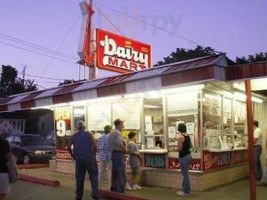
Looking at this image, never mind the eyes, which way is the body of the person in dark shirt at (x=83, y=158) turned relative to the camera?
away from the camera

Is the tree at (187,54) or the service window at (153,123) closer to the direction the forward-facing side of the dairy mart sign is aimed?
the service window

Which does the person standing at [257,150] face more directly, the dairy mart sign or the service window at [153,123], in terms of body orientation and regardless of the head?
the service window
